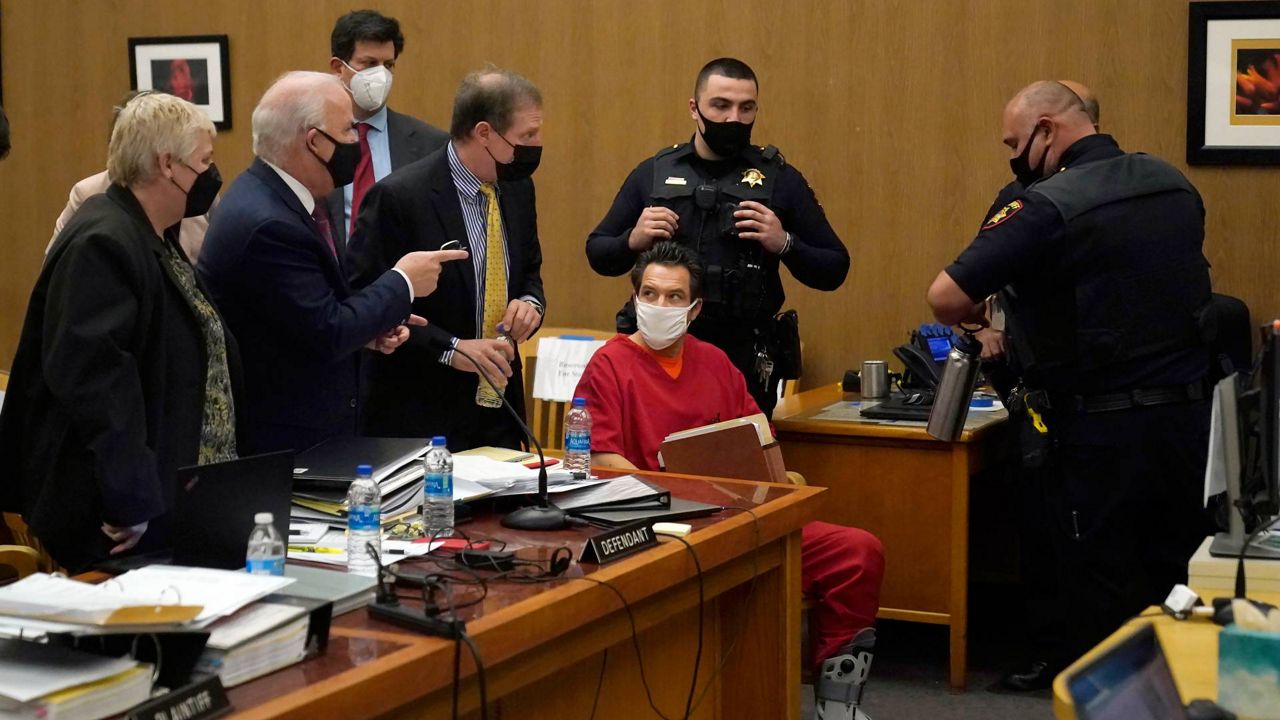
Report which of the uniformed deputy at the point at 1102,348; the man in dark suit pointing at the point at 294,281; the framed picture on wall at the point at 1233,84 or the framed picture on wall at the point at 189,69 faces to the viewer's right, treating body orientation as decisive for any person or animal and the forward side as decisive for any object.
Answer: the man in dark suit pointing

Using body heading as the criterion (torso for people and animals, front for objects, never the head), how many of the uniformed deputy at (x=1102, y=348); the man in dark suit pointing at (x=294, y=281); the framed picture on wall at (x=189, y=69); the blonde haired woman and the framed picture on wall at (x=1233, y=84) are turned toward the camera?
2

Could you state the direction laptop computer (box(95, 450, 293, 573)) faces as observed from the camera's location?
facing away from the viewer and to the left of the viewer

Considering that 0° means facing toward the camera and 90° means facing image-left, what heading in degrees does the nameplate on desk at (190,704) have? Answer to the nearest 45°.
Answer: approximately 315°

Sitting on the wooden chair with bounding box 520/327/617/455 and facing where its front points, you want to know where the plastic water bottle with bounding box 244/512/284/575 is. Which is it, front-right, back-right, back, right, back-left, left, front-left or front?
front

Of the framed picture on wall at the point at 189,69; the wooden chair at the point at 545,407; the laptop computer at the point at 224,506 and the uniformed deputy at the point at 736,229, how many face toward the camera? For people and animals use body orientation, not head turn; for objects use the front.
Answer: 3

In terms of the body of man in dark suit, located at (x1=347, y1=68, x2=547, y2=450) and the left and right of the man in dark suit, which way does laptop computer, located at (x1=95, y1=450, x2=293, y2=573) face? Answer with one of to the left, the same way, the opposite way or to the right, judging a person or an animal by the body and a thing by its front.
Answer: the opposite way

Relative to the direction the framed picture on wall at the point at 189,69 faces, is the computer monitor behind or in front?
in front

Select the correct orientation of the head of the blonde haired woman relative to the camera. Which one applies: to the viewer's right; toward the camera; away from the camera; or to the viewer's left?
to the viewer's right

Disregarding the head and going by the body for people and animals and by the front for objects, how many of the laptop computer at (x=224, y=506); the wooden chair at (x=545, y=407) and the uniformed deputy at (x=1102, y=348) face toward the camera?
1

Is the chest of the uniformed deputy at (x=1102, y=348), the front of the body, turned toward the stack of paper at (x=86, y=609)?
no

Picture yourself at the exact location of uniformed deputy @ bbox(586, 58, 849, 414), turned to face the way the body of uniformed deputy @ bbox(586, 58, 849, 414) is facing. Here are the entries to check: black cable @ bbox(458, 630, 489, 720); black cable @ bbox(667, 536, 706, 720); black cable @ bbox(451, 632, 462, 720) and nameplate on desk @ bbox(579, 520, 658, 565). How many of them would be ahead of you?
4

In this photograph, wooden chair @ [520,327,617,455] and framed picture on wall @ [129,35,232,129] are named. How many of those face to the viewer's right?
0

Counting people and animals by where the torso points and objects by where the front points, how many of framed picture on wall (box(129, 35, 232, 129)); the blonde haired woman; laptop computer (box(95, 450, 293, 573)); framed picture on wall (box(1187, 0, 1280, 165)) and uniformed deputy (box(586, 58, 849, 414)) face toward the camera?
3

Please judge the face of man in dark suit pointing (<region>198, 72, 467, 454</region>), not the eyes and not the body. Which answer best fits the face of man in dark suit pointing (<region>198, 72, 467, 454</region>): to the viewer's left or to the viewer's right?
to the viewer's right

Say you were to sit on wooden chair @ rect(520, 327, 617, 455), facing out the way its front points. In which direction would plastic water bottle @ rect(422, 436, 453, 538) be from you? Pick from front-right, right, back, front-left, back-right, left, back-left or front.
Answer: front

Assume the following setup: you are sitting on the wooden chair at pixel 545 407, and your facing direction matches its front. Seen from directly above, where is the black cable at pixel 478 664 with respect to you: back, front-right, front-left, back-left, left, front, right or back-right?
front

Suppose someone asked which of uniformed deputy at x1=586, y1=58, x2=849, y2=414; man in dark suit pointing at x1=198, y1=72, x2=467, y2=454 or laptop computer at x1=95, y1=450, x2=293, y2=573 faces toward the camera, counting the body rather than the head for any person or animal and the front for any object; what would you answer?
the uniformed deputy

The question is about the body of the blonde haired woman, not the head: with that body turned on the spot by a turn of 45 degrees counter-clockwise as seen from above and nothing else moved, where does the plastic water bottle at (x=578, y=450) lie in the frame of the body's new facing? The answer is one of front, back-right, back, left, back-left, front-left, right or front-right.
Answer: front-right

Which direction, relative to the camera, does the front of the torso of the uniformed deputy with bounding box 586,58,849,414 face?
toward the camera

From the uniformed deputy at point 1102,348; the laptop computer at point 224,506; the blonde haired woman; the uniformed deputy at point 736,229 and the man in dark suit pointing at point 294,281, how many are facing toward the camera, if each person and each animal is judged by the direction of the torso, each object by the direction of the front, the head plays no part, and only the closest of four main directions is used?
1

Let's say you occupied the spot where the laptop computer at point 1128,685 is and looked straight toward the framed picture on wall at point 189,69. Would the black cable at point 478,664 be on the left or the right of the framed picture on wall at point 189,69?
left

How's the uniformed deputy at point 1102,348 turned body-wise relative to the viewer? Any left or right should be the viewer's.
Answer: facing away from the viewer and to the left of the viewer

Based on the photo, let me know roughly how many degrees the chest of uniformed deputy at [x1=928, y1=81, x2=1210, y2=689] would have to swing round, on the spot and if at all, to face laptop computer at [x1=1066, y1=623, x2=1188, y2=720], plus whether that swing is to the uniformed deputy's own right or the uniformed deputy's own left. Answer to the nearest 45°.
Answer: approximately 135° to the uniformed deputy's own left
